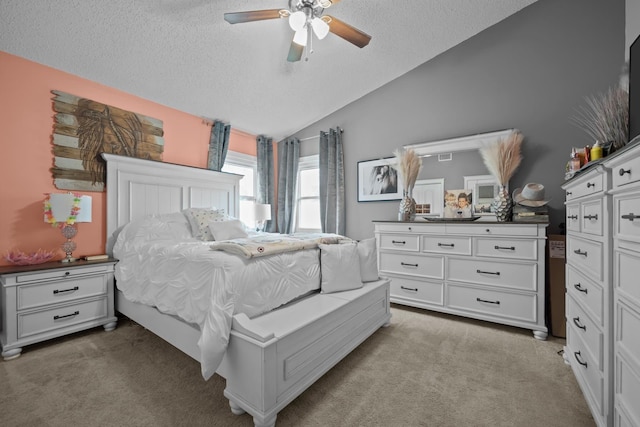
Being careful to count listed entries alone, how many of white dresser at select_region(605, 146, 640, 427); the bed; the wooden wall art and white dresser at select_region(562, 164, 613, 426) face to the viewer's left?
2

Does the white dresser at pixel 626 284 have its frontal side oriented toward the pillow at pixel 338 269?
yes

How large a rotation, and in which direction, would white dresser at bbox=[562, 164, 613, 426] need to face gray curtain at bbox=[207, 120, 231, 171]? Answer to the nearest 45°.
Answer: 0° — it already faces it

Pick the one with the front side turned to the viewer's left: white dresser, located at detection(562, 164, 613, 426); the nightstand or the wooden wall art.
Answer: the white dresser

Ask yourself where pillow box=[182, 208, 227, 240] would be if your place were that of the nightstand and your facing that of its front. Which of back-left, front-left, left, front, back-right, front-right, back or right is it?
front-left

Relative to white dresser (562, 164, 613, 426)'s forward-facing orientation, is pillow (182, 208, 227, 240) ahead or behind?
ahead

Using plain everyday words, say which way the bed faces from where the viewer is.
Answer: facing the viewer and to the right of the viewer

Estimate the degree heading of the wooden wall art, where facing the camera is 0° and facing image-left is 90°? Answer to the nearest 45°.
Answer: approximately 315°

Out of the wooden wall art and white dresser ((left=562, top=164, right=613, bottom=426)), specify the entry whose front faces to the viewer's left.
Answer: the white dresser

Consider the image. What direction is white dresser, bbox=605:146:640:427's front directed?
to the viewer's left

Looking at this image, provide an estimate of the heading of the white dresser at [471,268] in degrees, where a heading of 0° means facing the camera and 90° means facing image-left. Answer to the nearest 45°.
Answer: approximately 45°

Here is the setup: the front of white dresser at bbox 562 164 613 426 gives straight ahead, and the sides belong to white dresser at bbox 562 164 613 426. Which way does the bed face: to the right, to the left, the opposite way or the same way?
the opposite way

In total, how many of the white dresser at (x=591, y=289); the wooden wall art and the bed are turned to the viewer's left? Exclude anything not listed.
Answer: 1

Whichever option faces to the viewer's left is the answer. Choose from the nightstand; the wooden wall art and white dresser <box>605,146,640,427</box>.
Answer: the white dresser

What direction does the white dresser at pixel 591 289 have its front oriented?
to the viewer's left

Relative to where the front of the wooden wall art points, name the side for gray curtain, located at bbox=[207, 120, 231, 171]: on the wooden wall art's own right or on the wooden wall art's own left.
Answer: on the wooden wall art's own left

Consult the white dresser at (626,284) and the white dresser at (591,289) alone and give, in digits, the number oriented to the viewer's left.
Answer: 2
